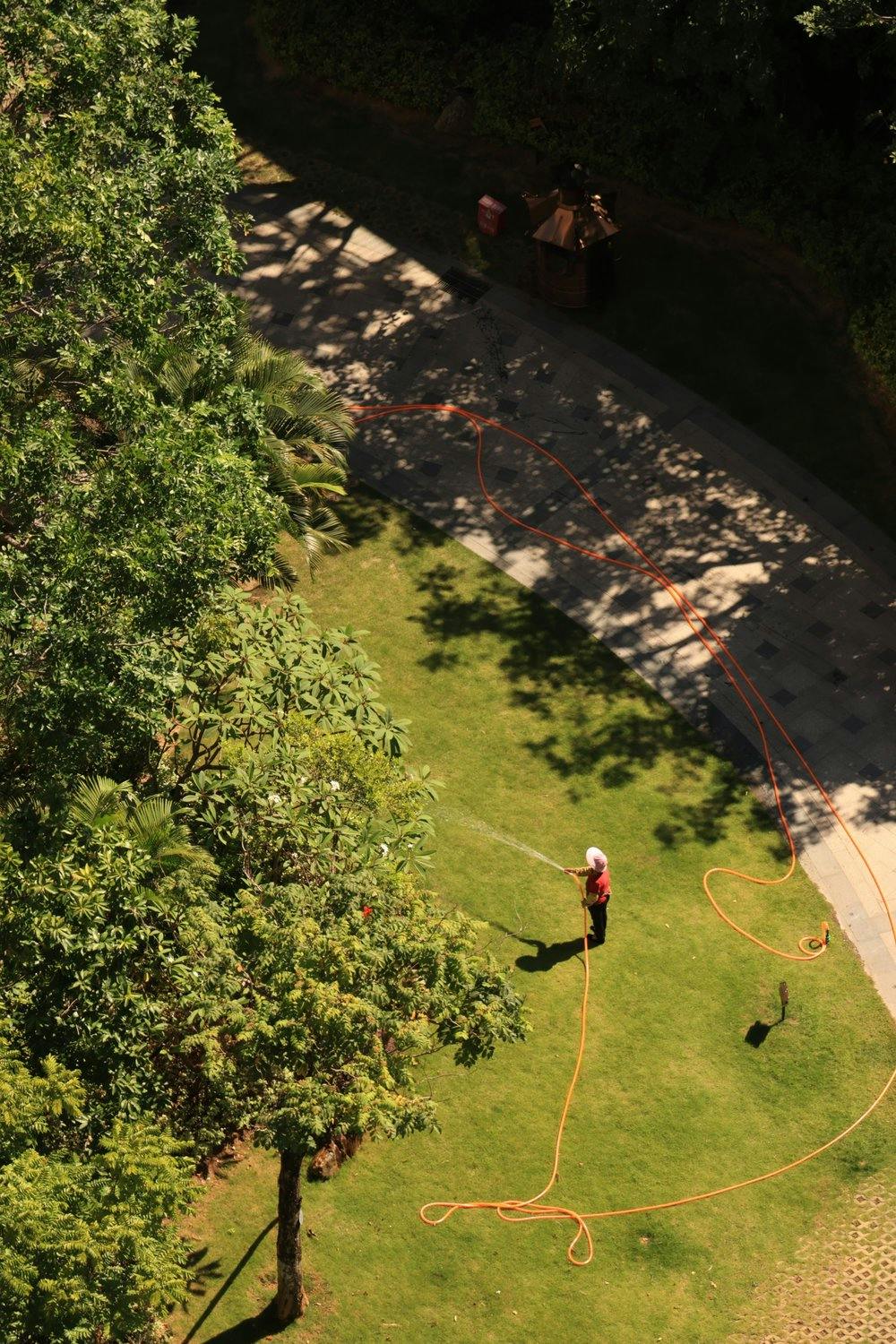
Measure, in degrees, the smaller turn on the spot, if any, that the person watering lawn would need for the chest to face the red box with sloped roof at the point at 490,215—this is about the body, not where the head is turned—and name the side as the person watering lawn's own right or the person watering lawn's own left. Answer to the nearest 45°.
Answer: approximately 45° to the person watering lawn's own right

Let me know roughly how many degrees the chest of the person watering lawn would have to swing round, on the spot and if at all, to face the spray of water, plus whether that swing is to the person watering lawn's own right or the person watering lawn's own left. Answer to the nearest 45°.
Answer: approximately 45° to the person watering lawn's own right

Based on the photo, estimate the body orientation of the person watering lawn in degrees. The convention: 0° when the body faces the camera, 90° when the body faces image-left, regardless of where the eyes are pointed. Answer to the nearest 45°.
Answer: approximately 90°

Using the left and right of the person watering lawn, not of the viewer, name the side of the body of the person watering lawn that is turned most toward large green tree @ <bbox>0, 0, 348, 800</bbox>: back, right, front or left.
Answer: front

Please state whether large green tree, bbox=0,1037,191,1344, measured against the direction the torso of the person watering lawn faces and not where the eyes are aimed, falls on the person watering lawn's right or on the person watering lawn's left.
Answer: on the person watering lawn's left

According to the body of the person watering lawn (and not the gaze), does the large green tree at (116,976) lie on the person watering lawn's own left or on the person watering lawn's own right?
on the person watering lawn's own left

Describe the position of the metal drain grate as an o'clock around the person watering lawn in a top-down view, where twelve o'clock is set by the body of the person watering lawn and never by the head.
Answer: The metal drain grate is roughly at 2 o'clock from the person watering lawn.
